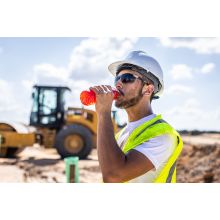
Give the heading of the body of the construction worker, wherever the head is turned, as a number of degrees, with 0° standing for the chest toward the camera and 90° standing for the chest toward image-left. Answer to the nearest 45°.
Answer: approximately 90°

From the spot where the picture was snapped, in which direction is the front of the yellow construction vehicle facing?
facing to the left of the viewer

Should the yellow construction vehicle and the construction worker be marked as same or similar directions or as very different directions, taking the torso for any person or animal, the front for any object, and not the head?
same or similar directions

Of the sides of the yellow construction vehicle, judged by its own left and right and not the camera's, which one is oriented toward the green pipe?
left

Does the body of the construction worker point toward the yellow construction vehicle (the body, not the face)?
no

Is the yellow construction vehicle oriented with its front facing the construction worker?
no
